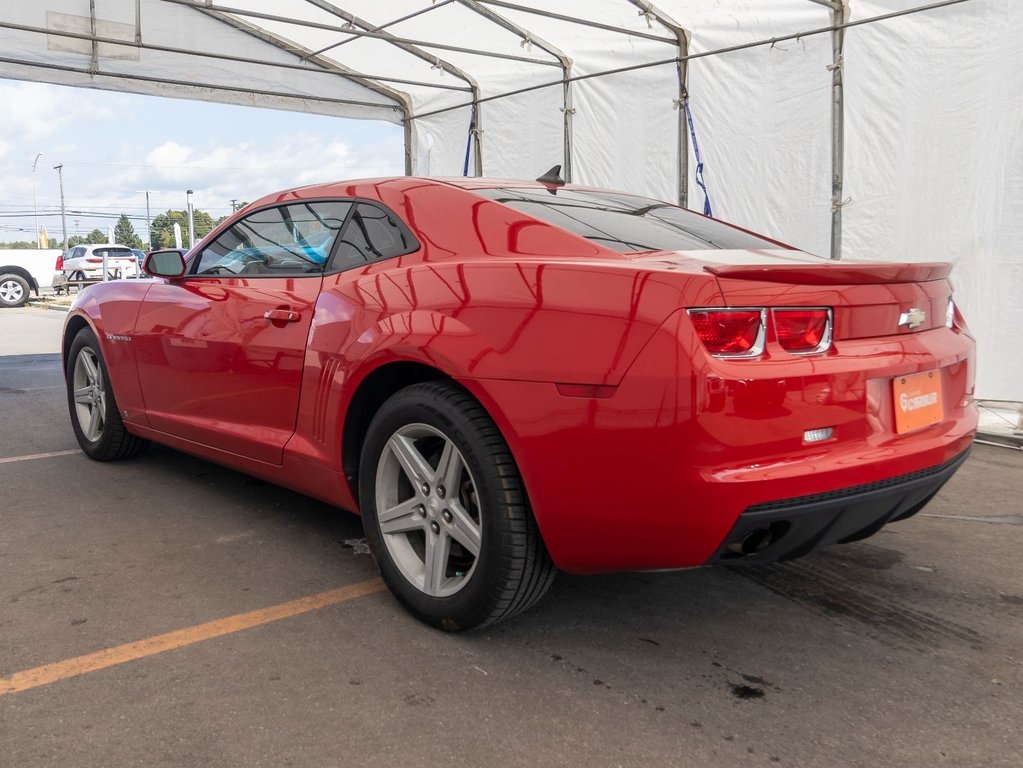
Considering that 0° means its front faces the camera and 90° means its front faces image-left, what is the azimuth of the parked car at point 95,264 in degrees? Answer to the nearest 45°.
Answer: approximately 135°

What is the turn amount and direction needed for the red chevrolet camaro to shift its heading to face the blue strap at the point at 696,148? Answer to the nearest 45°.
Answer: approximately 45° to its right

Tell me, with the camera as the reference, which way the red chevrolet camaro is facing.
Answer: facing away from the viewer and to the left of the viewer

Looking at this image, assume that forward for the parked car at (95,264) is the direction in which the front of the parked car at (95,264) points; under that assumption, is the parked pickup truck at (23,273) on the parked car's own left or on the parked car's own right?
on the parked car's own left

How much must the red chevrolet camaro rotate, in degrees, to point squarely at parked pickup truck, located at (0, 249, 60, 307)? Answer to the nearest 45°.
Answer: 0° — it already faces it
